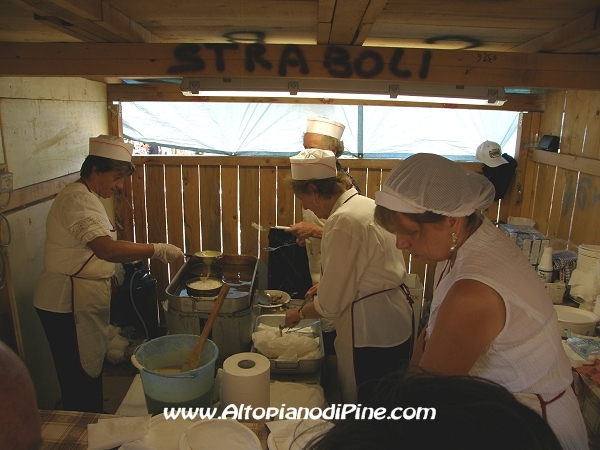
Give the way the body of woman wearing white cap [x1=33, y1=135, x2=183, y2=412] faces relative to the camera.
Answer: to the viewer's right

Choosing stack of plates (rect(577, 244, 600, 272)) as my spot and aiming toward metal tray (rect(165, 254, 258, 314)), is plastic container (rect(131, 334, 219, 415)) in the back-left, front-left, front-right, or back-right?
front-left

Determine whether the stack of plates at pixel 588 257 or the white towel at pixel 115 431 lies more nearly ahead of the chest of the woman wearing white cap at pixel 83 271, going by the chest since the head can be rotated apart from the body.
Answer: the stack of plates

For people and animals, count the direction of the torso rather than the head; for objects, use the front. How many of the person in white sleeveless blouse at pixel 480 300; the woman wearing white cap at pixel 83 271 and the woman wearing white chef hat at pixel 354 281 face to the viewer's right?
1

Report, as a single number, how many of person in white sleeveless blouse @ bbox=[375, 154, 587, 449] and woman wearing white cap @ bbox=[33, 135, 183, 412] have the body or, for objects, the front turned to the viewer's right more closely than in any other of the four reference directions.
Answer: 1

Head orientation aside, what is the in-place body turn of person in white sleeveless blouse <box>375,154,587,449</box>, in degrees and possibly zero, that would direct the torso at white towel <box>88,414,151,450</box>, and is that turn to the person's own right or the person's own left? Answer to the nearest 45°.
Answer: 0° — they already face it

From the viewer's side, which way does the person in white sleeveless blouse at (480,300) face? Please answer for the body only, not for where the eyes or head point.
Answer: to the viewer's left

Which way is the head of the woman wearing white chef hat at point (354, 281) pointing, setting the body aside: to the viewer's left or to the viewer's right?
to the viewer's left

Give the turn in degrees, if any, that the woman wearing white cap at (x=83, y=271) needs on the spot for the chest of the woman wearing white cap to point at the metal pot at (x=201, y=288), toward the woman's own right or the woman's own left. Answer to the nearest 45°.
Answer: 0° — they already face it

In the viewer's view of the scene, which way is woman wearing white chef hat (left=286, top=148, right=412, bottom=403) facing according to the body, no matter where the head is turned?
to the viewer's left

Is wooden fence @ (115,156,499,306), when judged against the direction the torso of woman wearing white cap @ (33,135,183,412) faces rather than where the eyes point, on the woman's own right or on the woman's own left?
on the woman's own left
